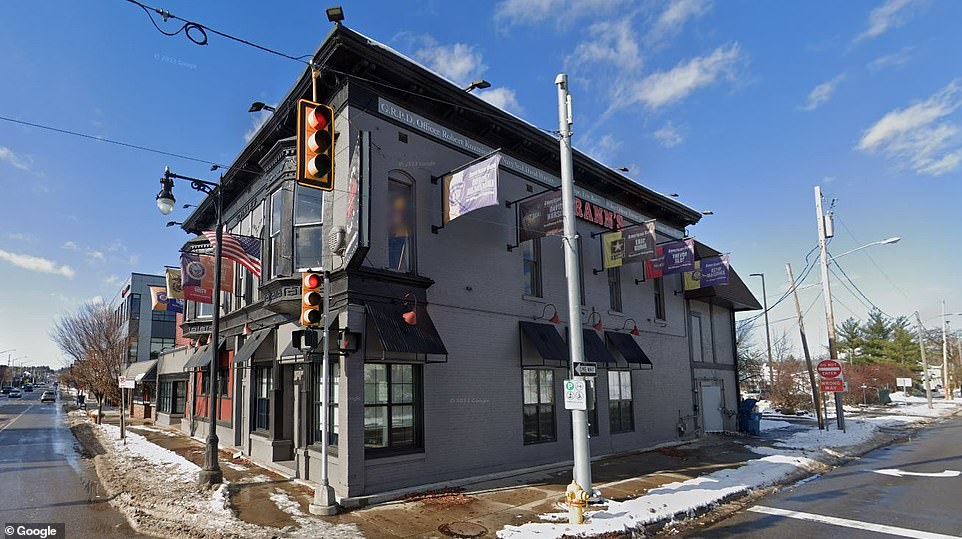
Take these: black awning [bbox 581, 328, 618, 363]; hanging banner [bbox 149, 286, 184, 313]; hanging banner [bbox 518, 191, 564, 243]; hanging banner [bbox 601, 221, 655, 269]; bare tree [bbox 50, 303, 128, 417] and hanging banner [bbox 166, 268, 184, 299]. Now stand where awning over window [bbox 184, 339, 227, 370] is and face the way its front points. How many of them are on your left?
3

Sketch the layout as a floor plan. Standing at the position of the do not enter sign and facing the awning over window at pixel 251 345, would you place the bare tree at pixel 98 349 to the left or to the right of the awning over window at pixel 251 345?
right

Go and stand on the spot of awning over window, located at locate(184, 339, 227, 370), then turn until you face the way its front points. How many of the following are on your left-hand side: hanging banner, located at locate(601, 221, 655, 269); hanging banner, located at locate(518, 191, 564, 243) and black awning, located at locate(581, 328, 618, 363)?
3

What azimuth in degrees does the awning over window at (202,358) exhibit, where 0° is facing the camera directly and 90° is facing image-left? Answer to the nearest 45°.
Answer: approximately 45°

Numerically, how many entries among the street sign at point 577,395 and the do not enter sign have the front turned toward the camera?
2

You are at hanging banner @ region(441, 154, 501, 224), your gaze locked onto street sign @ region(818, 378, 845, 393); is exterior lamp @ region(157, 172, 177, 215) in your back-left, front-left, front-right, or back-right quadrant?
back-left

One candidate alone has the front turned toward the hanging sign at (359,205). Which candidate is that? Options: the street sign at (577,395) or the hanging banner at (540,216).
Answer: the hanging banner at (540,216)

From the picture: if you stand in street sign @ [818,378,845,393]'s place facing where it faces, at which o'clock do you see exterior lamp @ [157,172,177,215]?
The exterior lamp is roughly at 1 o'clock from the street sign.

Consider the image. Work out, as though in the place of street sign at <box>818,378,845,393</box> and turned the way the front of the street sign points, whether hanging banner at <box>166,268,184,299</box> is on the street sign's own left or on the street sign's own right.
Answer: on the street sign's own right

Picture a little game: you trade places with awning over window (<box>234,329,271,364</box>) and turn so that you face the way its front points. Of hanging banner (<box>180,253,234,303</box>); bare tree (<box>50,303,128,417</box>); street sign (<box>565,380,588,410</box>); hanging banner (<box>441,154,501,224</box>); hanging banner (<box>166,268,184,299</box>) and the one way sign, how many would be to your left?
3
